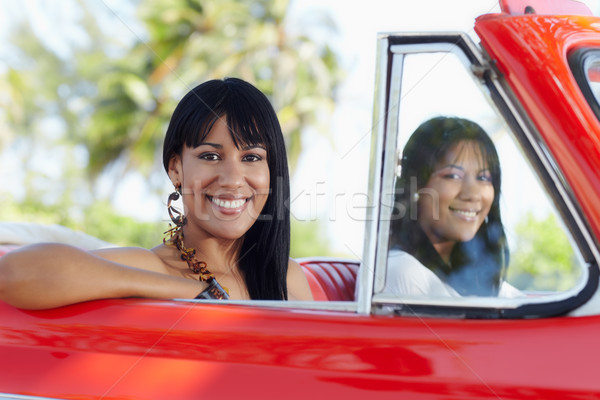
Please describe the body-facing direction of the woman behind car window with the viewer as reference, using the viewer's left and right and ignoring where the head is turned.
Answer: facing the viewer and to the right of the viewer

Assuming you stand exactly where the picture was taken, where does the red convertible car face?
facing to the right of the viewer

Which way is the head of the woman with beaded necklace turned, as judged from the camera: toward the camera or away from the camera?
toward the camera
